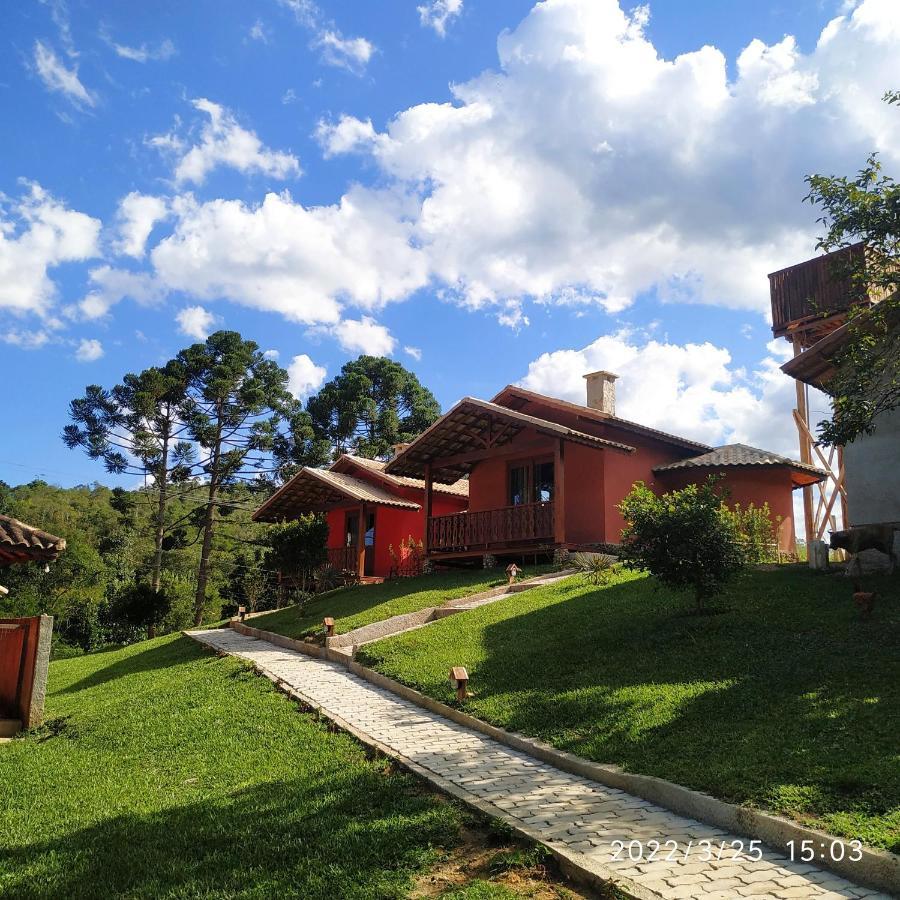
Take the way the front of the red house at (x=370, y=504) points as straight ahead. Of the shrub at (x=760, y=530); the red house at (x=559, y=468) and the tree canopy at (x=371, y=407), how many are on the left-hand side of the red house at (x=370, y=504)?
2

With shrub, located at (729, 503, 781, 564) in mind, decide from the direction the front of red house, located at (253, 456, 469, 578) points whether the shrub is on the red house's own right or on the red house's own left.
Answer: on the red house's own left

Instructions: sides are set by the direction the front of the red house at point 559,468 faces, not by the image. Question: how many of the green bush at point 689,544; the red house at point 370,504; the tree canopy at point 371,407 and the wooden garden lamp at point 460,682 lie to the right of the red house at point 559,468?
2

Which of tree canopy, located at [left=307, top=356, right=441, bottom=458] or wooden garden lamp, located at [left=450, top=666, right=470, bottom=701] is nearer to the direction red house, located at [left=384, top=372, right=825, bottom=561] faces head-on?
the wooden garden lamp

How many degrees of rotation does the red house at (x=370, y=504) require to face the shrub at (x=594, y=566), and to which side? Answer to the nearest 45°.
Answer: approximately 90° to its left

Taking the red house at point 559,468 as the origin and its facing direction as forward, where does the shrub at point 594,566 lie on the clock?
The shrub is roughly at 10 o'clock from the red house.

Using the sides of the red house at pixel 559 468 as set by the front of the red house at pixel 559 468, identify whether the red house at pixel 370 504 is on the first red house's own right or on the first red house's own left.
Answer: on the first red house's own right

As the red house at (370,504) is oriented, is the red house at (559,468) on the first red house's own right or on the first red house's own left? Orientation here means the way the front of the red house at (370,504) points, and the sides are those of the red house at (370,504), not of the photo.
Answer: on the first red house's own left

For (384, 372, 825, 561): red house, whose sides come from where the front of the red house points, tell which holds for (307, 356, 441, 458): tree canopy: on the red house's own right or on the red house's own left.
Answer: on the red house's own right

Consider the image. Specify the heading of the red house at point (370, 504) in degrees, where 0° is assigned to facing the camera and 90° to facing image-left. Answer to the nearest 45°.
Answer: approximately 45°

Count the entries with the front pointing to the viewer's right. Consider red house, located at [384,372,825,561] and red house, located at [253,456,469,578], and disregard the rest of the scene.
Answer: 0
